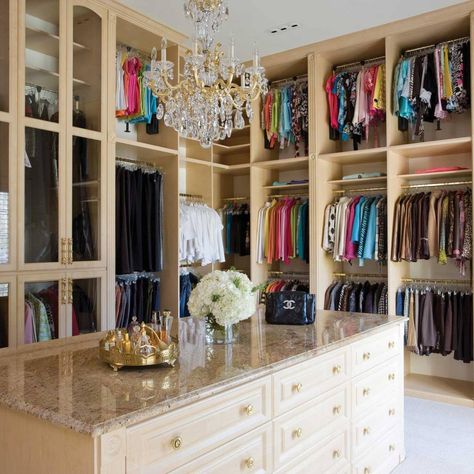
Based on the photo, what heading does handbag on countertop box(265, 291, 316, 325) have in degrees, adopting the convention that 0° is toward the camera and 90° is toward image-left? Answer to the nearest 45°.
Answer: approximately 0°

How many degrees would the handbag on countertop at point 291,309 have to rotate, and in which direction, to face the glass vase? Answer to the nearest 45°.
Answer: approximately 45° to its right

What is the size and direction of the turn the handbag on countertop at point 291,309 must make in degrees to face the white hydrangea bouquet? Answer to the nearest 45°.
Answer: approximately 45° to its right

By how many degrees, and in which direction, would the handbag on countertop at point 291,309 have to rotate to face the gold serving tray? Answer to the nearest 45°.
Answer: approximately 45° to its right
